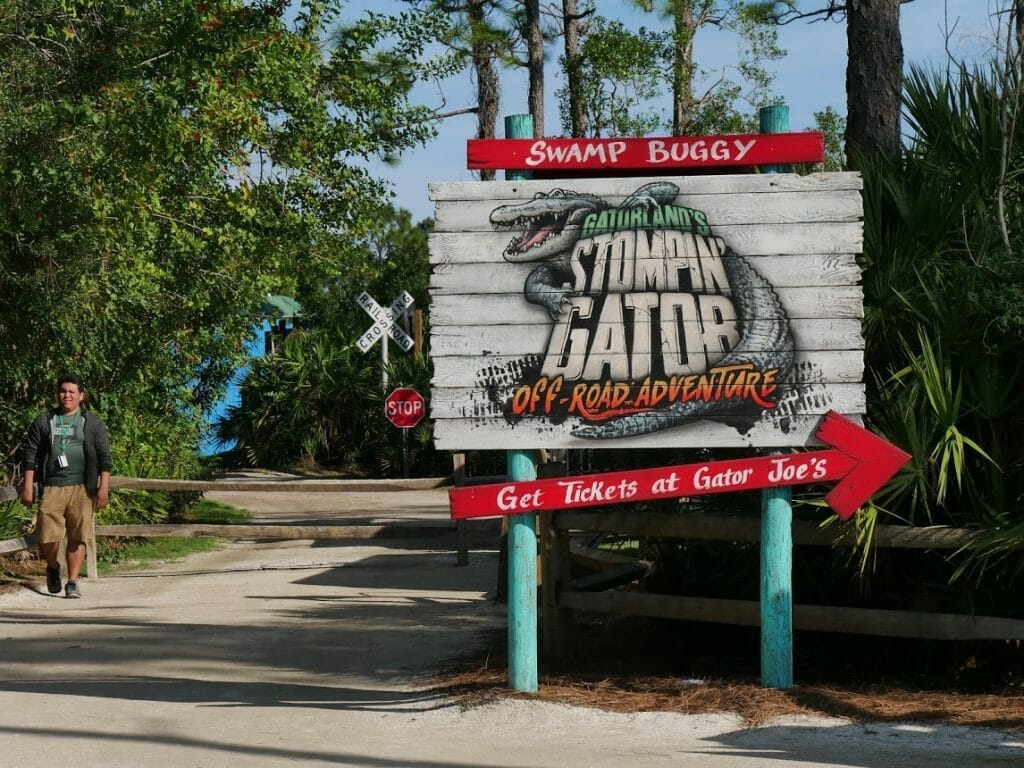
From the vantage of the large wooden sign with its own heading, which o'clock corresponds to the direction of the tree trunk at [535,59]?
The tree trunk is roughly at 6 o'clock from the large wooden sign.

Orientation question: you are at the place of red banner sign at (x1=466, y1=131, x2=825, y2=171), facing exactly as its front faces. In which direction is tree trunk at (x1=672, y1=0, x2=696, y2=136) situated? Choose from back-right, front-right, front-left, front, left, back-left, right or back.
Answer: back

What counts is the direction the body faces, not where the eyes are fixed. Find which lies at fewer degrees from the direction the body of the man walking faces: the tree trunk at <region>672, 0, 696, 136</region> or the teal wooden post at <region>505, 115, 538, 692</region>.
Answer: the teal wooden post

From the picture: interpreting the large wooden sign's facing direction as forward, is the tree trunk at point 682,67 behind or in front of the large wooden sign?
behind

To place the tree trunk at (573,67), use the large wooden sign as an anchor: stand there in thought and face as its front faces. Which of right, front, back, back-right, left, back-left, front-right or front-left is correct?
back

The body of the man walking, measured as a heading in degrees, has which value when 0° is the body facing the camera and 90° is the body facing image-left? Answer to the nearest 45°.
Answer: approximately 0°

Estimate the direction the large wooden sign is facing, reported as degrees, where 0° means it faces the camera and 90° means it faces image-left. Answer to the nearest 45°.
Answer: approximately 0°

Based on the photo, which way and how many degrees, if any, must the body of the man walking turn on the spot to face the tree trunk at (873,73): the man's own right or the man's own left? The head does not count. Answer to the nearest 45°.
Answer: approximately 45° to the man's own left

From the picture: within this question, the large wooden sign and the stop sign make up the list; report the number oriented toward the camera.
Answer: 2

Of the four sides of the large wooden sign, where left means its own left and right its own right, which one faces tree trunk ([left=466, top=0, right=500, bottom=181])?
back
